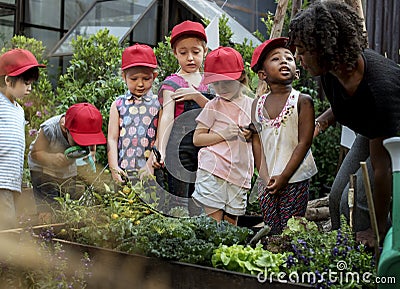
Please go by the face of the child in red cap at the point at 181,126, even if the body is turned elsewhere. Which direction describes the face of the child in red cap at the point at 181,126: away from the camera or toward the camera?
toward the camera

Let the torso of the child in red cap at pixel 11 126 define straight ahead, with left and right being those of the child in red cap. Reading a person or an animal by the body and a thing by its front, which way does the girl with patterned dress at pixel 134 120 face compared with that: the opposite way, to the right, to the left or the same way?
to the right

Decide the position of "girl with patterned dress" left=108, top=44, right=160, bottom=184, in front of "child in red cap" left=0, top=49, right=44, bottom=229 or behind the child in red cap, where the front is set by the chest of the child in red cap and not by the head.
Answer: in front

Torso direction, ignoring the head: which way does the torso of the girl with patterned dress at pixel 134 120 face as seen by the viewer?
toward the camera

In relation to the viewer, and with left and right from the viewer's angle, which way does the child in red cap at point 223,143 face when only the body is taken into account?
facing the viewer

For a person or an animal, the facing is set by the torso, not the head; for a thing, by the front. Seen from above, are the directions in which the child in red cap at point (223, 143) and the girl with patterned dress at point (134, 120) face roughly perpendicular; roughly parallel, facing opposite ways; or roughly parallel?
roughly parallel

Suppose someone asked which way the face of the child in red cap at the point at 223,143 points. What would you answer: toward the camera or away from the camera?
toward the camera

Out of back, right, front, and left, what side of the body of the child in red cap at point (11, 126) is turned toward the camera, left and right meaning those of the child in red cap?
right

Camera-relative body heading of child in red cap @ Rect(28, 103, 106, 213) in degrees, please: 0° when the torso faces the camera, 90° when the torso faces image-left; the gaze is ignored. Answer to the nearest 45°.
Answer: approximately 315°

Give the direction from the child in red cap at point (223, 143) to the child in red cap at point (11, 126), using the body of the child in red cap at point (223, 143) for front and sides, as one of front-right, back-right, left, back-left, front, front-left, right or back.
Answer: right

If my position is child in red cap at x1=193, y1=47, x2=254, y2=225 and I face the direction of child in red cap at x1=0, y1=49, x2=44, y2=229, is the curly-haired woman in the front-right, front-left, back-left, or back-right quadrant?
back-left

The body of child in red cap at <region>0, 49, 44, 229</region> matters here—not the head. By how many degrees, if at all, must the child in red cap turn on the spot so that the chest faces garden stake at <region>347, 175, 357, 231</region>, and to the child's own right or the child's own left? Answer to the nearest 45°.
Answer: approximately 45° to the child's own right
